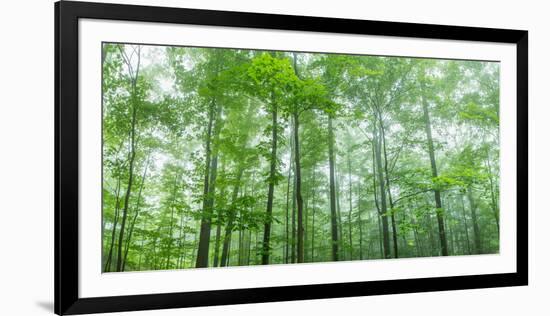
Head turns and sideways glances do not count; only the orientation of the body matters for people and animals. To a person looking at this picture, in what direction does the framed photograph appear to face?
facing the viewer and to the right of the viewer
